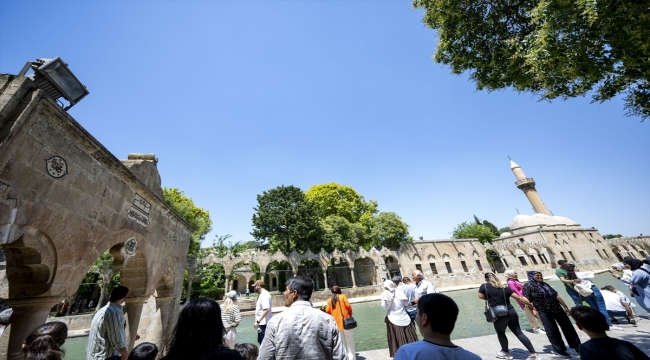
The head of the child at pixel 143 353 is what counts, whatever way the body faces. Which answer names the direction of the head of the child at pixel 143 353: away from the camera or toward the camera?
away from the camera

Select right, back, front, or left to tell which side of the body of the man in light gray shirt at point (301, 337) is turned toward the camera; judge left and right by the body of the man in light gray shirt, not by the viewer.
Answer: back

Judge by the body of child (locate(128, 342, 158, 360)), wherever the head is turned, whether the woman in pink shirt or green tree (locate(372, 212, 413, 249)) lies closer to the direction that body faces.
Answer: the green tree

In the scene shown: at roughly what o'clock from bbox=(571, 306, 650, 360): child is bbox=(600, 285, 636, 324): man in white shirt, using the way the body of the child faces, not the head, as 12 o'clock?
The man in white shirt is roughly at 12 o'clock from the child.

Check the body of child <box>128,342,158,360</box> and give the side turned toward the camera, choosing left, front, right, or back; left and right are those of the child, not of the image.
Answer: back

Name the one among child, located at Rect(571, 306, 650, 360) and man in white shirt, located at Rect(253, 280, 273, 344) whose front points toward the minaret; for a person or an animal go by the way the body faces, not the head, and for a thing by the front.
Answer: the child

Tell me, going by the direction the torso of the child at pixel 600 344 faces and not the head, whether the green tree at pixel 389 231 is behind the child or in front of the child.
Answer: in front

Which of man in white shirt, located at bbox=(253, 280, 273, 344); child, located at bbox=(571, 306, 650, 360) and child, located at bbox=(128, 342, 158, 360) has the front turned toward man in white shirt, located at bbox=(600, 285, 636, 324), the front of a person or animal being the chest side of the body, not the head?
child, located at bbox=(571, 306, 650, 360)

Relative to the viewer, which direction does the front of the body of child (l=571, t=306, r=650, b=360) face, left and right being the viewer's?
facing away from the viewer

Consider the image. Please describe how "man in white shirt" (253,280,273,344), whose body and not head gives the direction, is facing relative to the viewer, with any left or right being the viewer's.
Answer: facing to the left of the viewer

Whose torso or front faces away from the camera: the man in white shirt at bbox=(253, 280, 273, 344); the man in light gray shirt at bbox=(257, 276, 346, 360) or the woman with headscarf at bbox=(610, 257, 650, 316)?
the man in light gray shirt at bbox=(257, 276, 346, 360)

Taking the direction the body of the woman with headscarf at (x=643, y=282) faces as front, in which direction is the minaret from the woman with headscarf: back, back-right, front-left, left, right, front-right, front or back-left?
right

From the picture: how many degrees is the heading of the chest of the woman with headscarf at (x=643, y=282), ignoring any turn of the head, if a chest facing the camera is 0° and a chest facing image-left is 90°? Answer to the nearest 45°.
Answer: approximately 90°
